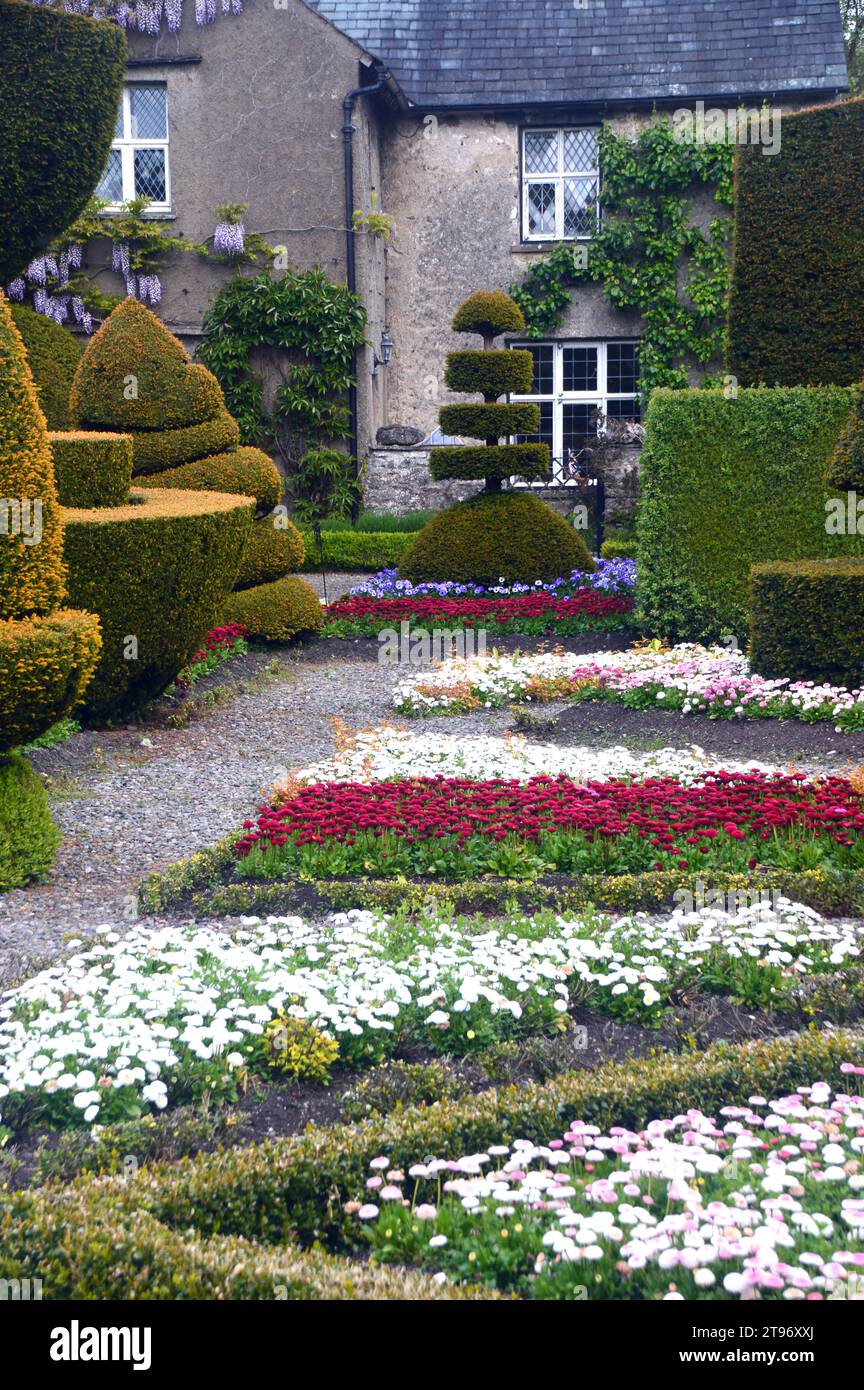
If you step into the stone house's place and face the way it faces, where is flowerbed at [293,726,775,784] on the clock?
The flowerbed is roughly at 12 o'clock from the stone house.

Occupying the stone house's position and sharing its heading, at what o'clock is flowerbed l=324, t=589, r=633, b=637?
The flowerbed is roughly at 12 o'clock from the stone house.

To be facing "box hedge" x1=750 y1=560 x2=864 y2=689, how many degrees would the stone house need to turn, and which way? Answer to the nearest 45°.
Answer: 0° — it already faces it

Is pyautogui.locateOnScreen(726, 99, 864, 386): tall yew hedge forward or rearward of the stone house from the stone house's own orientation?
forward

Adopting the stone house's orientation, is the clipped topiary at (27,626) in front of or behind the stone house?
in front

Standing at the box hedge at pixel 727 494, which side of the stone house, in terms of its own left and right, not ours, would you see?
front

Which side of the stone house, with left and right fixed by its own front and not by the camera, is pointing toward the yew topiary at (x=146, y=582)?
front

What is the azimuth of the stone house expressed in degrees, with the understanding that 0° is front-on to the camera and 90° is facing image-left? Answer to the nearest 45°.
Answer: approximately 0°

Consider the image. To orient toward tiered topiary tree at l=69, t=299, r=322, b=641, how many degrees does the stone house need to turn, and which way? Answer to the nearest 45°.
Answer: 0° — it already faces it

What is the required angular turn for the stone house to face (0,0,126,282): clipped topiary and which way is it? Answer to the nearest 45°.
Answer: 0° — it already faces it

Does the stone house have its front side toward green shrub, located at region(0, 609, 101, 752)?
yes
